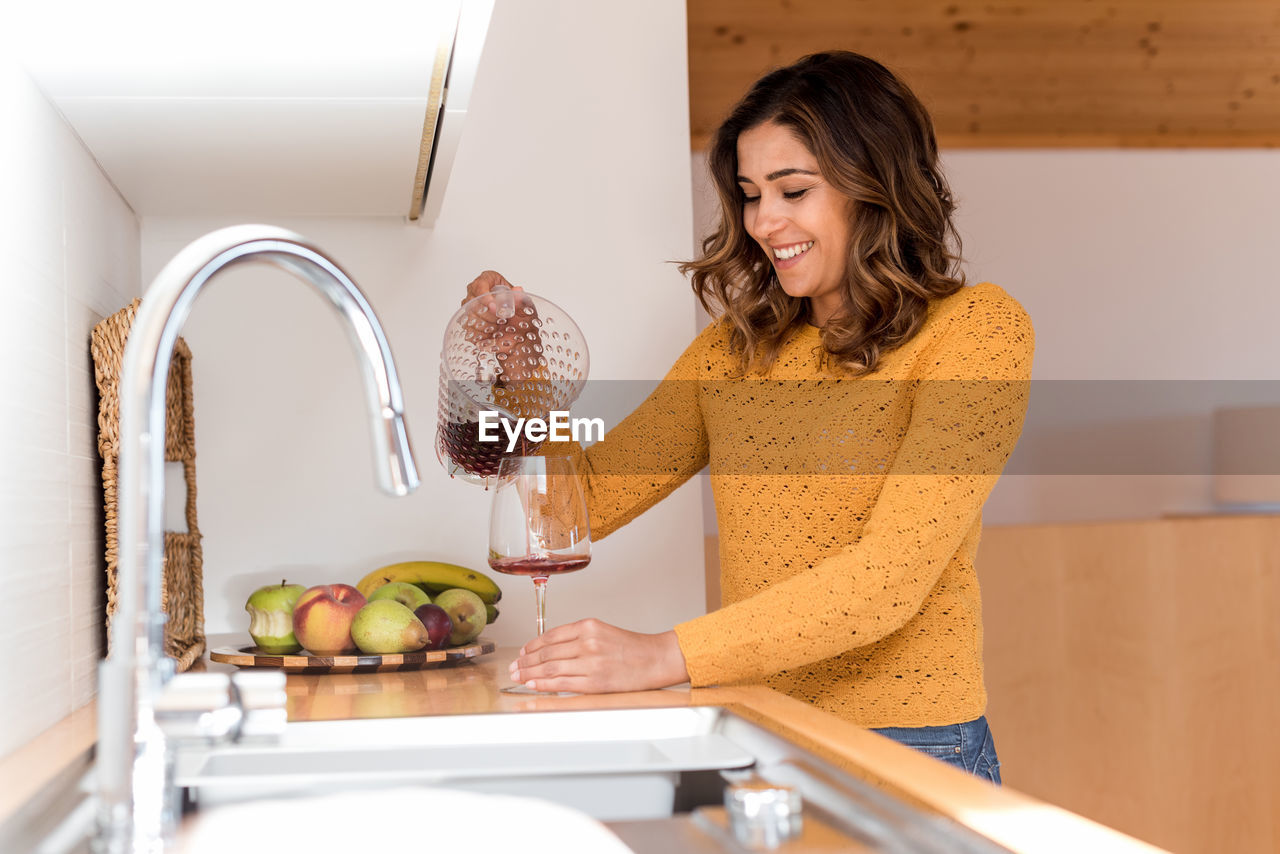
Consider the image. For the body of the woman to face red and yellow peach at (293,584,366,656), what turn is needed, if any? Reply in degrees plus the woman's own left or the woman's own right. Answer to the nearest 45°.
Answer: approximately 45° to the woman's own right

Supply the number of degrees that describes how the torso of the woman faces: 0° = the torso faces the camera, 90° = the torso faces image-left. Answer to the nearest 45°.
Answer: approximately 45°

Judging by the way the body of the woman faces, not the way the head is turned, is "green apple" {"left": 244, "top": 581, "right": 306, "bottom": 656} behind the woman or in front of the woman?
in front

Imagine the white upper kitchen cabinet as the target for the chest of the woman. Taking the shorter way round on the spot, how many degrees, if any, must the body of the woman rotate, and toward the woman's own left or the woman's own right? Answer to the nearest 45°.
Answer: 0° — they already face it

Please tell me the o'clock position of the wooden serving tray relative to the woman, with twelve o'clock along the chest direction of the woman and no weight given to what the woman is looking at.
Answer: The wooden serving tray is roughly at 1 o'clock from the woman.
